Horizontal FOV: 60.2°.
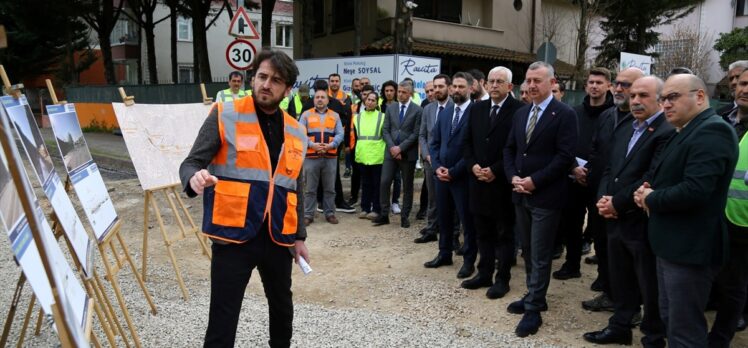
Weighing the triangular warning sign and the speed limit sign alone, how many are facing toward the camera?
2

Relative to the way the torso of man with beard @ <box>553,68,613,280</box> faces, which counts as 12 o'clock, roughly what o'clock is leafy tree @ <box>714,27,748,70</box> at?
The leafy tree is roughly at 5 o'clock from the man with beard.

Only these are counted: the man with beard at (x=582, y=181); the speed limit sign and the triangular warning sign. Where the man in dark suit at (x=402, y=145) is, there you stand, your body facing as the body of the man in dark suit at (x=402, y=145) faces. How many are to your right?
2

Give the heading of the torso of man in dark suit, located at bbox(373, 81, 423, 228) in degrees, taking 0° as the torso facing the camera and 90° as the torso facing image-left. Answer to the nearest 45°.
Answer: approximately 45°

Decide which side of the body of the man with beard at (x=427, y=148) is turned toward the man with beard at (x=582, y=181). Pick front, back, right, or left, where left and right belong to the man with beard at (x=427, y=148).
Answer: left

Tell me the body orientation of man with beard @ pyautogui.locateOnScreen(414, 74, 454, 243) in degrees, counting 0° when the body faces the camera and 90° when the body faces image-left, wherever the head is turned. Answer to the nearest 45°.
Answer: approximately 45°

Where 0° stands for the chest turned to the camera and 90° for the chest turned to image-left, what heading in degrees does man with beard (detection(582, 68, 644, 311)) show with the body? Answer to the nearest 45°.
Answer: approximately 45°

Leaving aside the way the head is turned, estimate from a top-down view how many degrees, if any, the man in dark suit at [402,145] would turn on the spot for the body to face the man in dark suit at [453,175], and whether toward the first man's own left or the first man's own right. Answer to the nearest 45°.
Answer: approximately 45° to the first man's own left

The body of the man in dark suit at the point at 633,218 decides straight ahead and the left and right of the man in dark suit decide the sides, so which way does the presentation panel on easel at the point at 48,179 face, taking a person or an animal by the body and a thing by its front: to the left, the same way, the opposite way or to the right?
the opposite way

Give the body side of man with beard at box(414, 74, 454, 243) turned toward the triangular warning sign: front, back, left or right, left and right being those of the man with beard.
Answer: right

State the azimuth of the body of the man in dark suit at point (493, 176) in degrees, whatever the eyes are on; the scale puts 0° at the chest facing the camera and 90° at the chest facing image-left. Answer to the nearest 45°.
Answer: approximately 45°

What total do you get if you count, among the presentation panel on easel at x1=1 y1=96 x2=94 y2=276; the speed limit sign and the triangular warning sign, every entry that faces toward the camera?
2

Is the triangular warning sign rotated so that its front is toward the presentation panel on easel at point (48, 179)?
yes

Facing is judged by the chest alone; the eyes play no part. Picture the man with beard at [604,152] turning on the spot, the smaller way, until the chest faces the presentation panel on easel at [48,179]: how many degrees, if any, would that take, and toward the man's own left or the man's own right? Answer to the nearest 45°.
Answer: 0° — they already face it
